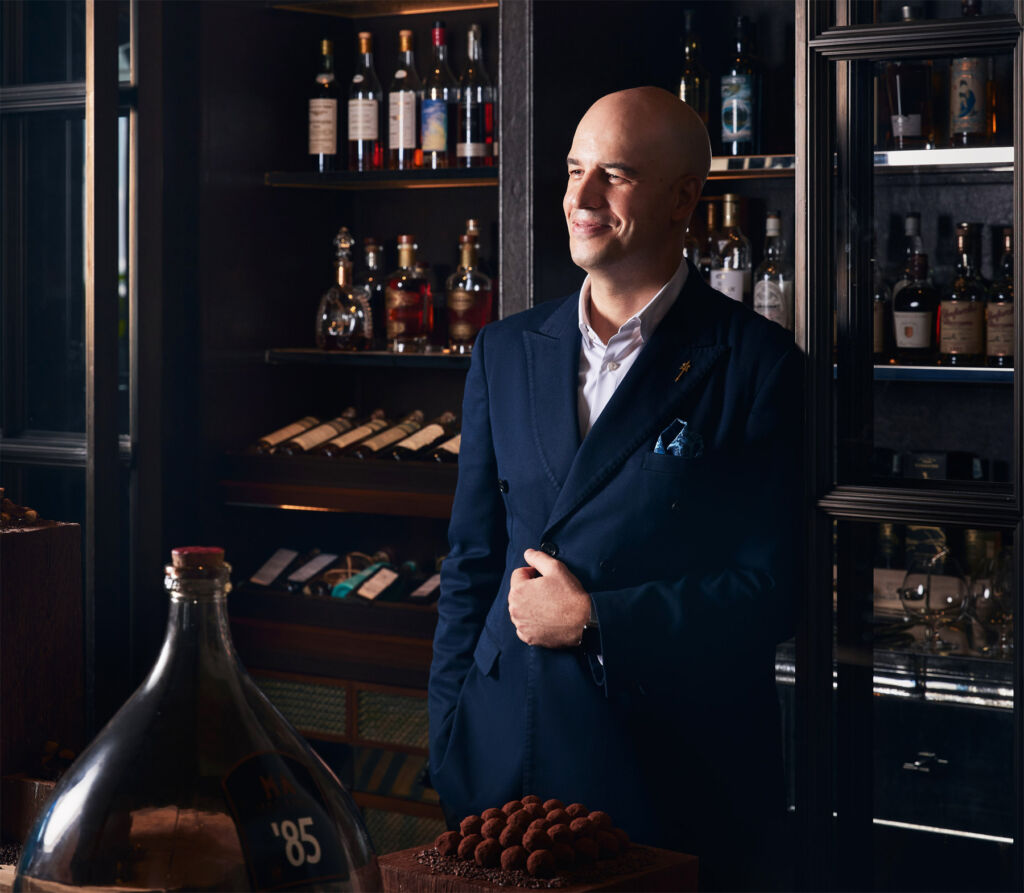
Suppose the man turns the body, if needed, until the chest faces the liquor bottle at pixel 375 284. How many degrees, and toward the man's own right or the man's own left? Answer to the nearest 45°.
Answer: approximately 135° to the man's own right

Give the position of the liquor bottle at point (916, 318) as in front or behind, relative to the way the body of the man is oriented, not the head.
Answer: behind

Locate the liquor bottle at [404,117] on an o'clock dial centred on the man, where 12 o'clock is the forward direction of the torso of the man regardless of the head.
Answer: The liquor bottle is roughly at 4 o'clock from the man.

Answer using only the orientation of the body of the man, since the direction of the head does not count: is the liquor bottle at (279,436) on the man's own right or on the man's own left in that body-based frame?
on the man's own right

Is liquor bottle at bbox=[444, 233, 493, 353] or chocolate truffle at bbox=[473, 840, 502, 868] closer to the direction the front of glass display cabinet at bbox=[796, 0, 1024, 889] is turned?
the chocolate truffle

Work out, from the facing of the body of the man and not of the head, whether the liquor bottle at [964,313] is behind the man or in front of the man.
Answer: behind

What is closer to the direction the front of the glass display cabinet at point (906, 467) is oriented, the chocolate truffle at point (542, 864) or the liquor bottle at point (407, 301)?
the chocolate truffle

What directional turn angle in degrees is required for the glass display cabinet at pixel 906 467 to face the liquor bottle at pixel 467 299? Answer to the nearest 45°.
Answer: approximately 135° to its right

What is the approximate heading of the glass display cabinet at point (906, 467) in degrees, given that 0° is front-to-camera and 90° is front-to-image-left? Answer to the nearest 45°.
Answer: approximately 0°
